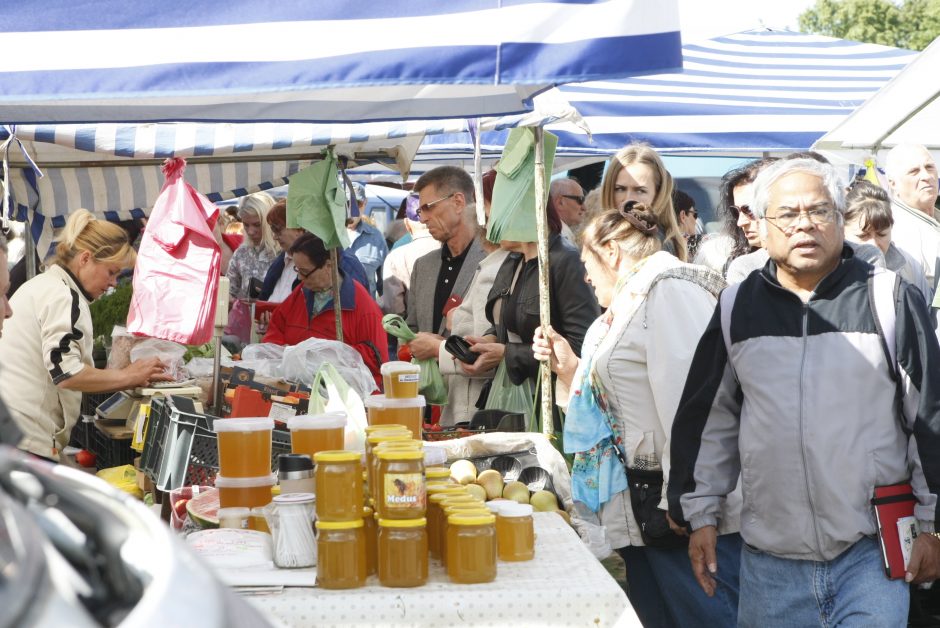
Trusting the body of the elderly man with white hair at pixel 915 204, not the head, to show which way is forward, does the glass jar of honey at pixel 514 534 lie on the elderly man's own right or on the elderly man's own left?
on the elderly man's own right

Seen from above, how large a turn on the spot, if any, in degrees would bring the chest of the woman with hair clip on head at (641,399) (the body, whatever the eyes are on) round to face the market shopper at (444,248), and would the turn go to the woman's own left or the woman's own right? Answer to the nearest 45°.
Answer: approximately 45° to the woman's own right

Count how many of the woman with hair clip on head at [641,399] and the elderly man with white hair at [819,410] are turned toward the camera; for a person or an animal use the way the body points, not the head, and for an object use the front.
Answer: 1

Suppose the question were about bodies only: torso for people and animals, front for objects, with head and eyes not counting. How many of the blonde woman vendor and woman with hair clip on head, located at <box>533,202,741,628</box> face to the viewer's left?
1

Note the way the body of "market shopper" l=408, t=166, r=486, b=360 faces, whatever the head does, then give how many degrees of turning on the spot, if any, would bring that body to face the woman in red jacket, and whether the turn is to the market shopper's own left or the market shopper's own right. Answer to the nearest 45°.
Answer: approximately 90° to the market shopper's own right

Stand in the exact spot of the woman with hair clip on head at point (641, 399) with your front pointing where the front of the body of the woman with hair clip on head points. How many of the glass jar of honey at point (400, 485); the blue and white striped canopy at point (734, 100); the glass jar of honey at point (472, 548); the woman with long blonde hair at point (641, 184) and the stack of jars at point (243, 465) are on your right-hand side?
2

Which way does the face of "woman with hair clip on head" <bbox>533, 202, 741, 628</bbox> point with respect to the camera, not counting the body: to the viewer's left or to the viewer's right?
to the viewer's left

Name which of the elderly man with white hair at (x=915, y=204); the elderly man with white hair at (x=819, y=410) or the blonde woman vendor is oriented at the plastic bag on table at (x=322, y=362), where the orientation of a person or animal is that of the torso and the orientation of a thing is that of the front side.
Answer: the blonde woman vendor

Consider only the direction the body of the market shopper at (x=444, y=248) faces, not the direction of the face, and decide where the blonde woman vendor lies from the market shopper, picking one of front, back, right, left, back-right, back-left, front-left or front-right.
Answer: front

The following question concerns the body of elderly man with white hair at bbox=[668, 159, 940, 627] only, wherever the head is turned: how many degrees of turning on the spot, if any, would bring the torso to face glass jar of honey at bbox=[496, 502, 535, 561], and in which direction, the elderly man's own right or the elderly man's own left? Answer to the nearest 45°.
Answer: approximately 45° to the elderly man's own right

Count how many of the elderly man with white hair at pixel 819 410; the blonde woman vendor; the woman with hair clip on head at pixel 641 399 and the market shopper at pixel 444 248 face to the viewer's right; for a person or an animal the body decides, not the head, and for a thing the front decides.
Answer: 1

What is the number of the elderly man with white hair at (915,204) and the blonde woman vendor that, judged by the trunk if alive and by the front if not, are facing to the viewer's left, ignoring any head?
0

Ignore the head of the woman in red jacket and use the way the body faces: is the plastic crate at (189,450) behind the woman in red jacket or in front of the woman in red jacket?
in front

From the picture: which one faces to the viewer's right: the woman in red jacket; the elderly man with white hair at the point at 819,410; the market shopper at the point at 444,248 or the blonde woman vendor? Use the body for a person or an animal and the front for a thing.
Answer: the blonde woman vendor

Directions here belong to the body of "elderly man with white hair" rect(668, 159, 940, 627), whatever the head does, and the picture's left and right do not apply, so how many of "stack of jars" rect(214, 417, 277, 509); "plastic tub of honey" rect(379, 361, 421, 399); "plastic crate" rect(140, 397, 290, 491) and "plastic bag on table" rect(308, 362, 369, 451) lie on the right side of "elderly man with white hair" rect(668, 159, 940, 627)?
4
